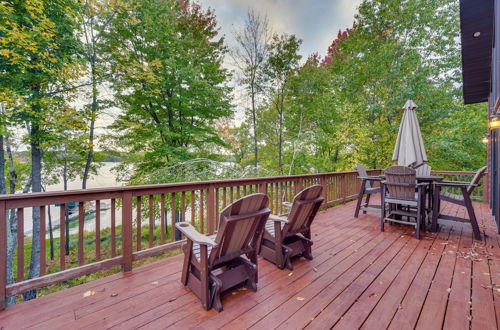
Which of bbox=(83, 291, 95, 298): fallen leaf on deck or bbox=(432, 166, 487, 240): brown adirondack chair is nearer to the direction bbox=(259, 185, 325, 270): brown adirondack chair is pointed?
the fallen leaf on deck

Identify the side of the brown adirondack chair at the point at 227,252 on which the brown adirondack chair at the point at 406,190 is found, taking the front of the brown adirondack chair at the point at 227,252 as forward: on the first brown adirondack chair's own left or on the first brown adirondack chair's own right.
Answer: on the first brown adirondack chair's own right

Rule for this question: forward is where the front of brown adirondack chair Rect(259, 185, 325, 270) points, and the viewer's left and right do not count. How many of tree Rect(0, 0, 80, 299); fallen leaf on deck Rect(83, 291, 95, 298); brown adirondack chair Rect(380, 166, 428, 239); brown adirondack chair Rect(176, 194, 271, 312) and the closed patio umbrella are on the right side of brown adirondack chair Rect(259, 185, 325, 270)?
2

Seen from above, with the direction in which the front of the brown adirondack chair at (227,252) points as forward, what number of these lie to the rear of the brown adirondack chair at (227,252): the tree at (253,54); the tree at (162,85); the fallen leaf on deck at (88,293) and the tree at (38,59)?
0

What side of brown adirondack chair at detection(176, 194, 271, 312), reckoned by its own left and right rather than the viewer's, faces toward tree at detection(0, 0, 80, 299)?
front

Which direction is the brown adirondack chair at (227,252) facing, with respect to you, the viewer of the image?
facing away from the viewer and to the left of the viewer

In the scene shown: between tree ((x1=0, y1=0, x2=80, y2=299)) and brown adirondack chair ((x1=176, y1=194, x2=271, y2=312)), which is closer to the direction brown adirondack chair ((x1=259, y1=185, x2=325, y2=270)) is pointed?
the tree

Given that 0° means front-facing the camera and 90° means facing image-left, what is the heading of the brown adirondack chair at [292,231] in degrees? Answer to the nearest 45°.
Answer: approximately 135°

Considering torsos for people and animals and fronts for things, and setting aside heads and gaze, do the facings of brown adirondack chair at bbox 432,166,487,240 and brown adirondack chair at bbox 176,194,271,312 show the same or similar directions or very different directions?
same or similar directions

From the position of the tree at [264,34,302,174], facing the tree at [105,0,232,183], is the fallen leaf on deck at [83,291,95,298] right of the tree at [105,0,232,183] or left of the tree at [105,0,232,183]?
left

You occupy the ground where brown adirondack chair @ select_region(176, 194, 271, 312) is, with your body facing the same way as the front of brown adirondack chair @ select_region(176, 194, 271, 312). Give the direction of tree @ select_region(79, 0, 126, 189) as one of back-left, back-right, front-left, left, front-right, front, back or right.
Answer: front

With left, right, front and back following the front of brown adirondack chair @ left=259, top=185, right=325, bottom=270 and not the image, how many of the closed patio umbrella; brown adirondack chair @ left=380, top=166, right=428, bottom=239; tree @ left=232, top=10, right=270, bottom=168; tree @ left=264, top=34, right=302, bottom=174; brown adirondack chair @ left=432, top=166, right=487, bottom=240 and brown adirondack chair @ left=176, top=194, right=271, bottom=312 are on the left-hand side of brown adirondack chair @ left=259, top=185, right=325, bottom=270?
1

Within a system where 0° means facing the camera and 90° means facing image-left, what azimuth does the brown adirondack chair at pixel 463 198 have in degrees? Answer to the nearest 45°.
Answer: approximately 90°

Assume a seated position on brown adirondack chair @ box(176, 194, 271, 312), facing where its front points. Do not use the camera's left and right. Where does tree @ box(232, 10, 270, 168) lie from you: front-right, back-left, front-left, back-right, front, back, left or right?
front-right

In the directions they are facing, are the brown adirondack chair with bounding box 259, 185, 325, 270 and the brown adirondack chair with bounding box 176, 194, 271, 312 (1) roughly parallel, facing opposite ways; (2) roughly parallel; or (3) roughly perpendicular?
roughly parallel

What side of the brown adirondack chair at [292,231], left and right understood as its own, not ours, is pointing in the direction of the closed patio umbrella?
right

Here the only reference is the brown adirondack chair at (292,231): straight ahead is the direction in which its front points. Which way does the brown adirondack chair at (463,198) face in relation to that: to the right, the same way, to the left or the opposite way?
the same way

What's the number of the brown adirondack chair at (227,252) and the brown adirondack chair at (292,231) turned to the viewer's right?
0

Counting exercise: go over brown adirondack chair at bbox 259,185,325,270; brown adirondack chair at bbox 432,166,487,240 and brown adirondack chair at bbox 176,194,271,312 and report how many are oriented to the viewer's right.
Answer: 0

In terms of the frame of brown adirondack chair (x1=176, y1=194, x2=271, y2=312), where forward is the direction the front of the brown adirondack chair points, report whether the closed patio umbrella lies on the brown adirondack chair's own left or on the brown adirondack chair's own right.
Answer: on the brown adirondack chair's own right

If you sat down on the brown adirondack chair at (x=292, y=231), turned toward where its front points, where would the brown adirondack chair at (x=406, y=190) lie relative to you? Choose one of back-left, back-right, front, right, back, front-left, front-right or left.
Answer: right
